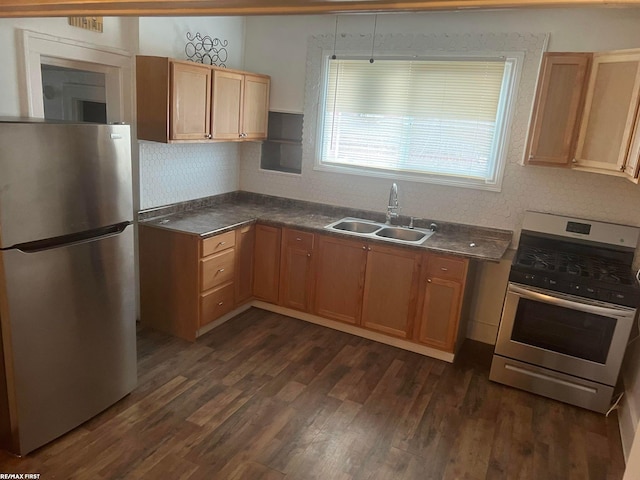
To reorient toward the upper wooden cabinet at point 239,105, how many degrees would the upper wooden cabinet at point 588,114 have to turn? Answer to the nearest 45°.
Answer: approximately 45° to its right

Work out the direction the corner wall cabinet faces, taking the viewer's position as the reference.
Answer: facing the viewer and to the right of the viewer

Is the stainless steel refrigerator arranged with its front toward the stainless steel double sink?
no

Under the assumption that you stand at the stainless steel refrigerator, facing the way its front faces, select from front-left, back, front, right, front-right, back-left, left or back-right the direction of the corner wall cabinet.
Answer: left

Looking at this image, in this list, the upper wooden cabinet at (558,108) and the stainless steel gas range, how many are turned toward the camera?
2

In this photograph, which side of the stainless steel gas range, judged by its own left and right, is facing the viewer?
front

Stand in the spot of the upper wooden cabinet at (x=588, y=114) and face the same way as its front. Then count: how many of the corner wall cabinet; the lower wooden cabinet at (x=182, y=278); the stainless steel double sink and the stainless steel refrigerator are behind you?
0

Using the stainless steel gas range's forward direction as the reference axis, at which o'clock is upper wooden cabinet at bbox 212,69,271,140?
The upper wooden cabinet is roughly at 3 o'clock from the stainless steel gas range.

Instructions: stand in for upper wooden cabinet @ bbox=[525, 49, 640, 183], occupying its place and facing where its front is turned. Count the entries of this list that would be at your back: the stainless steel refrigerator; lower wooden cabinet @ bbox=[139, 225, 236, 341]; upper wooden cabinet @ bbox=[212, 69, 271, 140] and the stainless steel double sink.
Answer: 0

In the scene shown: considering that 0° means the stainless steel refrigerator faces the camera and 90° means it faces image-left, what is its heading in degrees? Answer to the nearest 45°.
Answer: approximately 315°

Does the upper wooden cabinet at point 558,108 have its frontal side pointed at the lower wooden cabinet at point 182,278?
no

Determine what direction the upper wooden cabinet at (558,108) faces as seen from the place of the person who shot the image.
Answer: facing the viewer

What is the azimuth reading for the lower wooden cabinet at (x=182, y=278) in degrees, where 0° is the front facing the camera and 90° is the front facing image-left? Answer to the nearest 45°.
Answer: approximately 315°

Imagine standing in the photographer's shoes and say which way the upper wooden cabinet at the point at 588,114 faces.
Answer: facing the viewer and to the left of the viewer

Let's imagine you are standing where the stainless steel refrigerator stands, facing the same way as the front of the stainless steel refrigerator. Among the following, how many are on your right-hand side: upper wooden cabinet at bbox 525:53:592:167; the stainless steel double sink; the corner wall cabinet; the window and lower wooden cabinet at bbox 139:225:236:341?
0

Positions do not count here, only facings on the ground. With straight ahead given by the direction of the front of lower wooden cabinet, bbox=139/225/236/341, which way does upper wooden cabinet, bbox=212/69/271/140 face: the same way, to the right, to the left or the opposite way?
the same way

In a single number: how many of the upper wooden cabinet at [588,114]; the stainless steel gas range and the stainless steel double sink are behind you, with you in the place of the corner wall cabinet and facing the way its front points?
0
